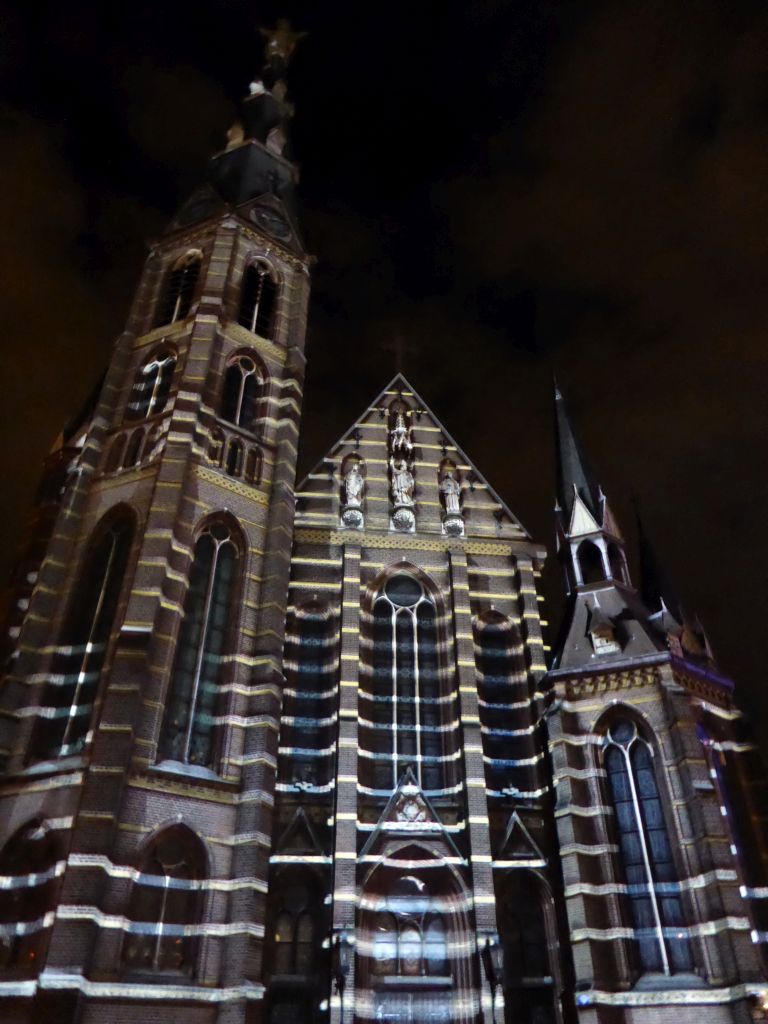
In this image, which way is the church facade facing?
toward the camera
